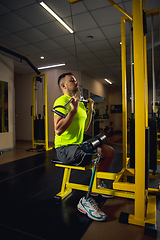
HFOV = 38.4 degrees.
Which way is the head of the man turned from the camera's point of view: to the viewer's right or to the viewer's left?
to the viewer's right

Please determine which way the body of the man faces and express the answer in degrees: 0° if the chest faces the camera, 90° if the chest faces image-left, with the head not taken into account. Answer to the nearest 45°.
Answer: approximately 270°

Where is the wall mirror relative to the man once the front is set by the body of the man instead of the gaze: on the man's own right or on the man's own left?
on the man's own left
